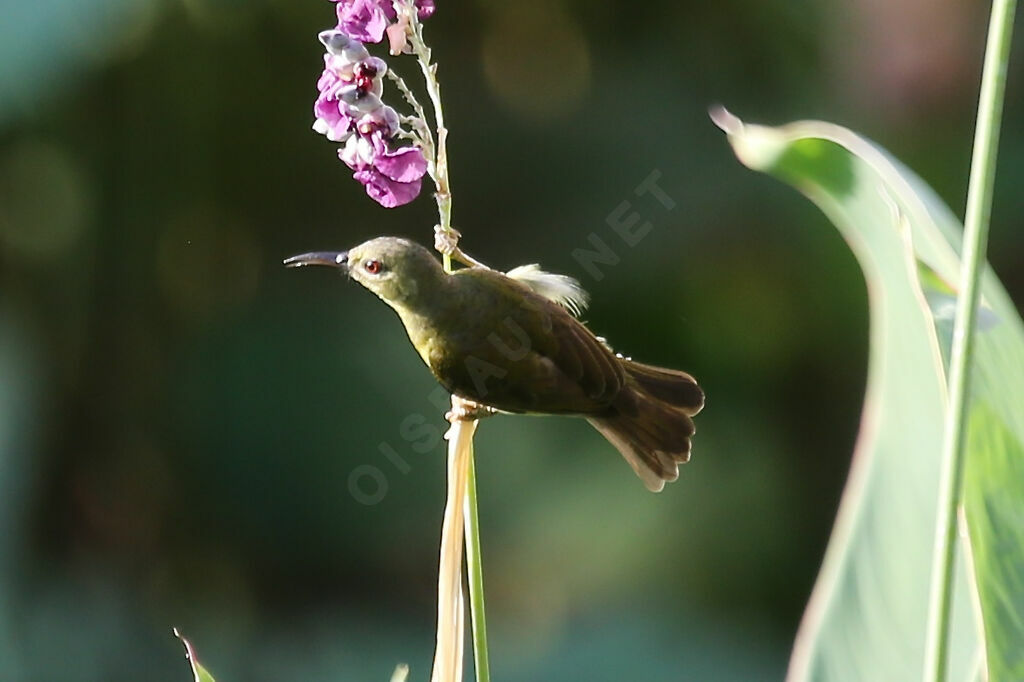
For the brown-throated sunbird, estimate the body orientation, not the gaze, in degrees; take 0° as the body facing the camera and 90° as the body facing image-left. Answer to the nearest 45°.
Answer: approximately 90°
